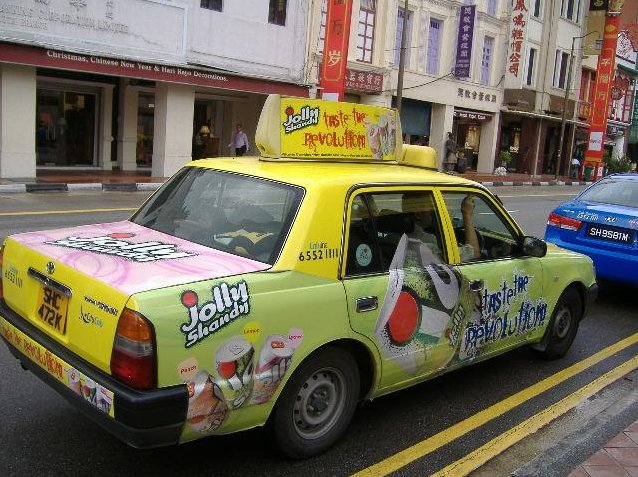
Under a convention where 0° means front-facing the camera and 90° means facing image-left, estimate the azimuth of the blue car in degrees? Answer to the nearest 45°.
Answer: approximately 225°

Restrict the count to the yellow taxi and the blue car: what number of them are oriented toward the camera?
0

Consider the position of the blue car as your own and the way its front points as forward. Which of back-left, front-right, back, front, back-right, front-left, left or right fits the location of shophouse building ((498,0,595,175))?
front-left

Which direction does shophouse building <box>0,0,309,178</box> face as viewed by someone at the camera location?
facing the viewer and to the right of the viewer

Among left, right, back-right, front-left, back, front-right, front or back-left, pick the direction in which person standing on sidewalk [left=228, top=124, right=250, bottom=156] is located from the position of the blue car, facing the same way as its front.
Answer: left

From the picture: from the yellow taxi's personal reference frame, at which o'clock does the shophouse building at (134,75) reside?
The shophouse building is roughly at 10 o'clock from the yellow taxi.

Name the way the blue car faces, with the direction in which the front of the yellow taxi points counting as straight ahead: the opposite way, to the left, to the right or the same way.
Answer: the same way

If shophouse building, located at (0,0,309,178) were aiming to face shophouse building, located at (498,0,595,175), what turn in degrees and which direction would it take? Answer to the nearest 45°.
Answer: approximately 90° to its left

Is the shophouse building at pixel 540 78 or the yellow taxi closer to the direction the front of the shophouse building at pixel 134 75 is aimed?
the yellow taxi

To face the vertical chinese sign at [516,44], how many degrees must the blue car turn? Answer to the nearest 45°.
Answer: approximately 45° to its left

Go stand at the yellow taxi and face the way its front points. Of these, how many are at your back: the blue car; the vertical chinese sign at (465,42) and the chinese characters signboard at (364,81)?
0

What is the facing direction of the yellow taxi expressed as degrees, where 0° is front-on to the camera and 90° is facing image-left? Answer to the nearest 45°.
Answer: approximately 225°

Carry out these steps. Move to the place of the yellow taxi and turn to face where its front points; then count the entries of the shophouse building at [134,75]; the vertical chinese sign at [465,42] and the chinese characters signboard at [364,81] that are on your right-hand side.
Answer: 0

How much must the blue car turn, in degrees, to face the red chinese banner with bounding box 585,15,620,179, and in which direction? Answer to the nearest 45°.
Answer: approximately 45° to its left
